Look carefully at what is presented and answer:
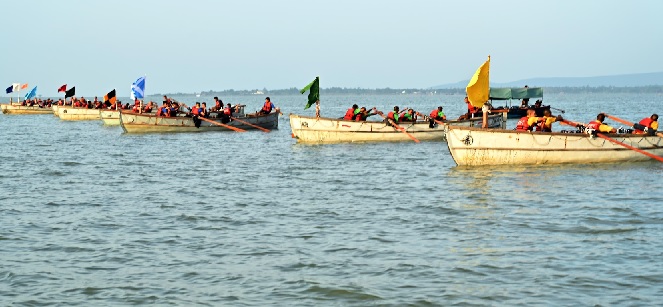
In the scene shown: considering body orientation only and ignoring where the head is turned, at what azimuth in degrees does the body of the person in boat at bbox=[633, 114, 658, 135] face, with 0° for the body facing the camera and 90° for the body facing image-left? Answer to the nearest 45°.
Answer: approximately 270°

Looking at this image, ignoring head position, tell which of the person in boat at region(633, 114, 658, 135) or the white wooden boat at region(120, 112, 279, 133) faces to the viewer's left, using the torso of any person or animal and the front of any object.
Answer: the white wooden boat

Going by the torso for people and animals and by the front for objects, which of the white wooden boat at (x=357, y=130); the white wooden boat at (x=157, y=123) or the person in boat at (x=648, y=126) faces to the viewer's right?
the person in boat

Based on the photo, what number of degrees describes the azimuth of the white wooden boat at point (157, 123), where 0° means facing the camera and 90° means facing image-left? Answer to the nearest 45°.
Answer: approximately 90°

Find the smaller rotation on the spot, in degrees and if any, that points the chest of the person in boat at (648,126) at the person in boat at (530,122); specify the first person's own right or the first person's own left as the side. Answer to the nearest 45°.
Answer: approximately 135° to the first person's own right

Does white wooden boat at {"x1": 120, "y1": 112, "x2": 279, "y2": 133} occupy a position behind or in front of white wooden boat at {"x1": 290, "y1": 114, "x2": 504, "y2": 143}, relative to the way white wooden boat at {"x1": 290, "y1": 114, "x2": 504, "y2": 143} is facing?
in front

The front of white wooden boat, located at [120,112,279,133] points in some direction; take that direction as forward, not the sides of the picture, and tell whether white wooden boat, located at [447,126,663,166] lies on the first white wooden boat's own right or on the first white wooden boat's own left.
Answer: on the first white wooden boat's own left

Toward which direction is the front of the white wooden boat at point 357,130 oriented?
to the viewer's left

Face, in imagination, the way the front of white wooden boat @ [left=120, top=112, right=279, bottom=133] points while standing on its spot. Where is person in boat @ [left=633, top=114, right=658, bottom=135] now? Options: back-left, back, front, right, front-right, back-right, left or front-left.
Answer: back-left

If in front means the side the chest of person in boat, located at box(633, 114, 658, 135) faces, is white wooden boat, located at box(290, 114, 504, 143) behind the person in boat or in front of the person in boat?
behind
